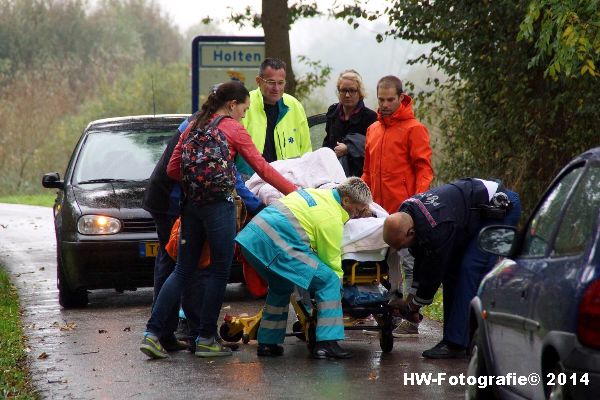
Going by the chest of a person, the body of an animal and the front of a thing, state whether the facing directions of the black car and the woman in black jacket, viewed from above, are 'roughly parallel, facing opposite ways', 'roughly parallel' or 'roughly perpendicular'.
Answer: roughly parallel

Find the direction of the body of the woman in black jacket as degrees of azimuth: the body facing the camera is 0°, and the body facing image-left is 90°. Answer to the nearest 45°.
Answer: approximately 0°

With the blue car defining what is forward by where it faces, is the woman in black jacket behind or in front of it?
in front

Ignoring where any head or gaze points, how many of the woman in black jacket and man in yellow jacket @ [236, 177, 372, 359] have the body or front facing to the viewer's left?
0

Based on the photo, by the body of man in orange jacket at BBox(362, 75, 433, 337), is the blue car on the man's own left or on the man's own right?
on the man's own left

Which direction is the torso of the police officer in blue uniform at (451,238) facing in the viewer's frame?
to the viewer's left

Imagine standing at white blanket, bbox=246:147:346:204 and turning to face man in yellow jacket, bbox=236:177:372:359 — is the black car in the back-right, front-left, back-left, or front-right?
back-right

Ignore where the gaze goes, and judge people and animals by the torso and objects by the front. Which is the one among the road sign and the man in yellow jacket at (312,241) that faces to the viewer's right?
the man in yellow jacket

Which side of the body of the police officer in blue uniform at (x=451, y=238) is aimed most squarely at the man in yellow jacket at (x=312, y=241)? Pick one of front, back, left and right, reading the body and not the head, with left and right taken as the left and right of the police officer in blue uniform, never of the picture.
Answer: front

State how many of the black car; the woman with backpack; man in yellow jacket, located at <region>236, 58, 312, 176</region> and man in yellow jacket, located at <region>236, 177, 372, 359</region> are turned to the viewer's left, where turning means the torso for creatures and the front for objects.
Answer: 0

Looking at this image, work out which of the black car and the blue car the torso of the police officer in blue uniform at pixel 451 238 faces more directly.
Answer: the black car

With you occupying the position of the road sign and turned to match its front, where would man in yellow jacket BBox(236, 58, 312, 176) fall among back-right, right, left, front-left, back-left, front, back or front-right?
front

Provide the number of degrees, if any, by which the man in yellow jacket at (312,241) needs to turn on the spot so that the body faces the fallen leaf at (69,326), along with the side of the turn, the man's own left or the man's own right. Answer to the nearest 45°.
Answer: approximately 135° to the man's own left

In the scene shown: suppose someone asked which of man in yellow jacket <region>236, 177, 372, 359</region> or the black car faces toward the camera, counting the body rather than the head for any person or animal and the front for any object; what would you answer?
the black car

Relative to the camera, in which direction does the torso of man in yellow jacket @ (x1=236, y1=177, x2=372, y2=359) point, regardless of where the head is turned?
to the viewer's right

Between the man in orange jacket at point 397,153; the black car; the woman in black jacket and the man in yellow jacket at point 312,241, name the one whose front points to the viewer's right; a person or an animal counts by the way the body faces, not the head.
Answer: the man in yellow jacket

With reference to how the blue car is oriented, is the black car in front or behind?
in front

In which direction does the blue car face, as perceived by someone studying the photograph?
facing away from the viewer and to the left of the viewer

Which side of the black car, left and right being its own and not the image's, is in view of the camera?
front

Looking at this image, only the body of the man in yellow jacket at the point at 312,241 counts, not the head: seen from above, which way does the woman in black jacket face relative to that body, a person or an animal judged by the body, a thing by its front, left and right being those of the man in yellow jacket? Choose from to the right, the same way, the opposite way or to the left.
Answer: to the right

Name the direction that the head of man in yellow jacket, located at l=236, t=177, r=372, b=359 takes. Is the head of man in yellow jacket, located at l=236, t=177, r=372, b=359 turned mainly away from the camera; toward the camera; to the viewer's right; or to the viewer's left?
to the viewer's right

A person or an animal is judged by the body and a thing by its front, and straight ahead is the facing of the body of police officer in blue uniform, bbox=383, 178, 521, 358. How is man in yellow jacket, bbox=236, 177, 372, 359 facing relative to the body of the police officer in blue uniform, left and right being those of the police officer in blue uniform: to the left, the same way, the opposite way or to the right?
the opposite way
